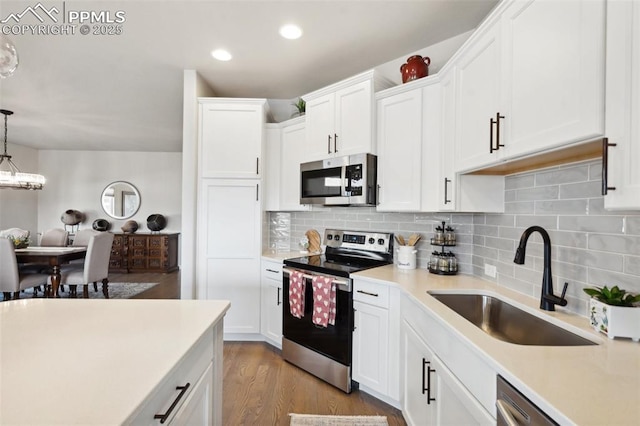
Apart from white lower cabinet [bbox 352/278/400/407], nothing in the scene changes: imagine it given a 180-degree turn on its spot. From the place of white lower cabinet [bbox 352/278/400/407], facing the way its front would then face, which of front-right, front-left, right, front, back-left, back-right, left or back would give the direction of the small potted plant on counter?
right

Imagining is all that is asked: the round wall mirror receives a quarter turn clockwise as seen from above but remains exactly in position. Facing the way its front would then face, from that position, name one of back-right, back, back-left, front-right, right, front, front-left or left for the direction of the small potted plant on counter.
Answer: left

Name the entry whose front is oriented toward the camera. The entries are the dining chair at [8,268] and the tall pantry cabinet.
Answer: the tall pantry cabinet

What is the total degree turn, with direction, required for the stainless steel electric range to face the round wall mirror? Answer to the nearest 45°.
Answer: approximately 90° to its right

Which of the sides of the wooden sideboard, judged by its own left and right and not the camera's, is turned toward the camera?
front

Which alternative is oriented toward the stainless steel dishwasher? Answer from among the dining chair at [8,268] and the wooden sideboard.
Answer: the wooden sideboard

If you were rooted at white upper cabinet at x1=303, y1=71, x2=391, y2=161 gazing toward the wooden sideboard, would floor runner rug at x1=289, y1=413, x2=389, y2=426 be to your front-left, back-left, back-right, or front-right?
back-left

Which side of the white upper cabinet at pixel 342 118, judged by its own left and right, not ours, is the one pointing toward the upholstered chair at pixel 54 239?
right

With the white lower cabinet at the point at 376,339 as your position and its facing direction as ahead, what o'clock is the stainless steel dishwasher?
The stainless steel dishwasher is roughly at 10 o'clock from the white lower cabinet.

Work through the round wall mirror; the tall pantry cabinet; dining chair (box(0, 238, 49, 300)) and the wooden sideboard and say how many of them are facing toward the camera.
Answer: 3

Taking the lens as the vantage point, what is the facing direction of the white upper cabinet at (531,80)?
facing the viewer and to the left of the viewer

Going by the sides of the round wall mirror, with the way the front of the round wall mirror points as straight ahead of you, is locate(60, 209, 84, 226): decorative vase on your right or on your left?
on your right

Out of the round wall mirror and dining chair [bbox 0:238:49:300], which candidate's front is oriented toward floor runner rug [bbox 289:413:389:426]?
the round wall mirror

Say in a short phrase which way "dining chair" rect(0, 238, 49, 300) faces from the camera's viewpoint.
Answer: facing away from the viewer and to the right of the viewer

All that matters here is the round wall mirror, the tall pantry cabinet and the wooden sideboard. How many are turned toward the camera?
3

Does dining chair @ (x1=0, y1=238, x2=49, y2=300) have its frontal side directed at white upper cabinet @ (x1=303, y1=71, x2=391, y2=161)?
no

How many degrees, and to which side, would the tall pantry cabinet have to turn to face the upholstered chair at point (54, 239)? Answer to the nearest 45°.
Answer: approximately 135° to its right
